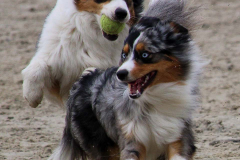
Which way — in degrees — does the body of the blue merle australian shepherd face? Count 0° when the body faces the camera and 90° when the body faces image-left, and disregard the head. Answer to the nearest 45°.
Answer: approximately 315°

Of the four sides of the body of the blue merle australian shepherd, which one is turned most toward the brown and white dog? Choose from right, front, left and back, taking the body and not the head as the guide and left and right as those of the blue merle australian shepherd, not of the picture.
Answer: back
